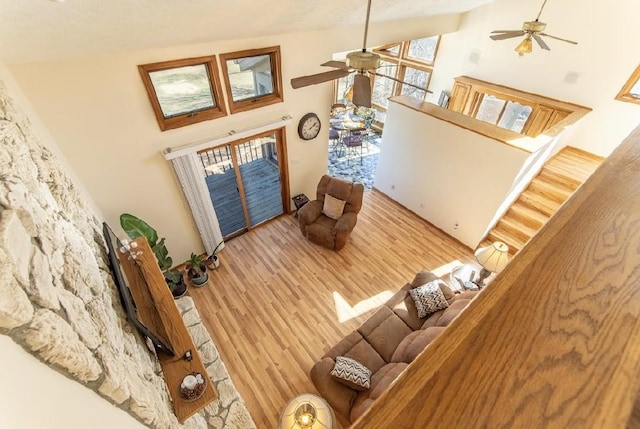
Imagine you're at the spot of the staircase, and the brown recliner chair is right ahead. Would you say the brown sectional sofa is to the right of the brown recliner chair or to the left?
left

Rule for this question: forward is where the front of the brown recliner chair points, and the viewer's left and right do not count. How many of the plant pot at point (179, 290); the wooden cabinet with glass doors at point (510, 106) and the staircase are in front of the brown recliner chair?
1

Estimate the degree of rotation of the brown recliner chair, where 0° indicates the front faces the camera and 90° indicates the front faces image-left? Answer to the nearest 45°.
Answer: approximately 45°

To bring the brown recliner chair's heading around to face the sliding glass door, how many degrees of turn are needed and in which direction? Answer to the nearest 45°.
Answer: approximately 90° to its right

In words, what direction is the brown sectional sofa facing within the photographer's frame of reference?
facing away from the viewer and to the left of the viewer

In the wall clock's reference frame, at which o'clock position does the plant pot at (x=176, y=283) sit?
The plant pot is roughly at 3 o'clock from the wall clock.

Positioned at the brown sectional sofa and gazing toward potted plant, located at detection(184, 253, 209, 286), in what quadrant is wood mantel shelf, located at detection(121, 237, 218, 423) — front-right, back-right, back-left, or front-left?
front-left

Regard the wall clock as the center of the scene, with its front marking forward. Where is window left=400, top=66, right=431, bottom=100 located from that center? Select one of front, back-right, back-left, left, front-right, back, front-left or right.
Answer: left

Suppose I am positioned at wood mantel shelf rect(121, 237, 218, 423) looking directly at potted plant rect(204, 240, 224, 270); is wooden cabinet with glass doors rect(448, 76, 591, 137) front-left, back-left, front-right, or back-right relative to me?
front-right

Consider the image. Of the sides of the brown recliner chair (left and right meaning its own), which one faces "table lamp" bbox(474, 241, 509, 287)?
left

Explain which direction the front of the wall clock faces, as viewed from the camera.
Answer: facing the viewer and to the right of the viewer

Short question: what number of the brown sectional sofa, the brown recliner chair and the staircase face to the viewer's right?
0

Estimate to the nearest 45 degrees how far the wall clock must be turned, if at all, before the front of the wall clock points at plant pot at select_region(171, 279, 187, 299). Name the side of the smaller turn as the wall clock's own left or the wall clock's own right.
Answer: approximately 90° to the wall clock's own right

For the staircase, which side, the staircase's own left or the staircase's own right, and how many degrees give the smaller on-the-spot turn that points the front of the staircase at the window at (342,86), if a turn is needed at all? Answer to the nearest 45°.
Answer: approximately 45° to the staircase's own right

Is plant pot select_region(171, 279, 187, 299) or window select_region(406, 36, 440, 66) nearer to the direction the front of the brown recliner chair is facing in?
the plant pot
